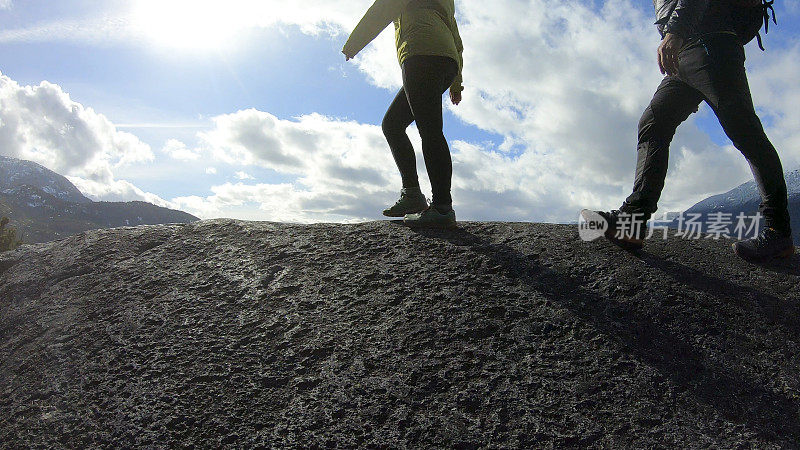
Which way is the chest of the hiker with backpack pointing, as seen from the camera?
to the viewer's left

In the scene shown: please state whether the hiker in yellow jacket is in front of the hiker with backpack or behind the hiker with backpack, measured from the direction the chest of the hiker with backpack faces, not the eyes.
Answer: in front

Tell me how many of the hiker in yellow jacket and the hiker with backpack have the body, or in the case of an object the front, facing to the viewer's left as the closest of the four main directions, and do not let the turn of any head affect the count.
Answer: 2

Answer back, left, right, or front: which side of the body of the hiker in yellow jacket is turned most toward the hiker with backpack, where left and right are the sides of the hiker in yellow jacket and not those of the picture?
back

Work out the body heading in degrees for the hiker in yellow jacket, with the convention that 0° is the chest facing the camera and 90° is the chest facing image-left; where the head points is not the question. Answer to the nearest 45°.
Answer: approximately 90°
